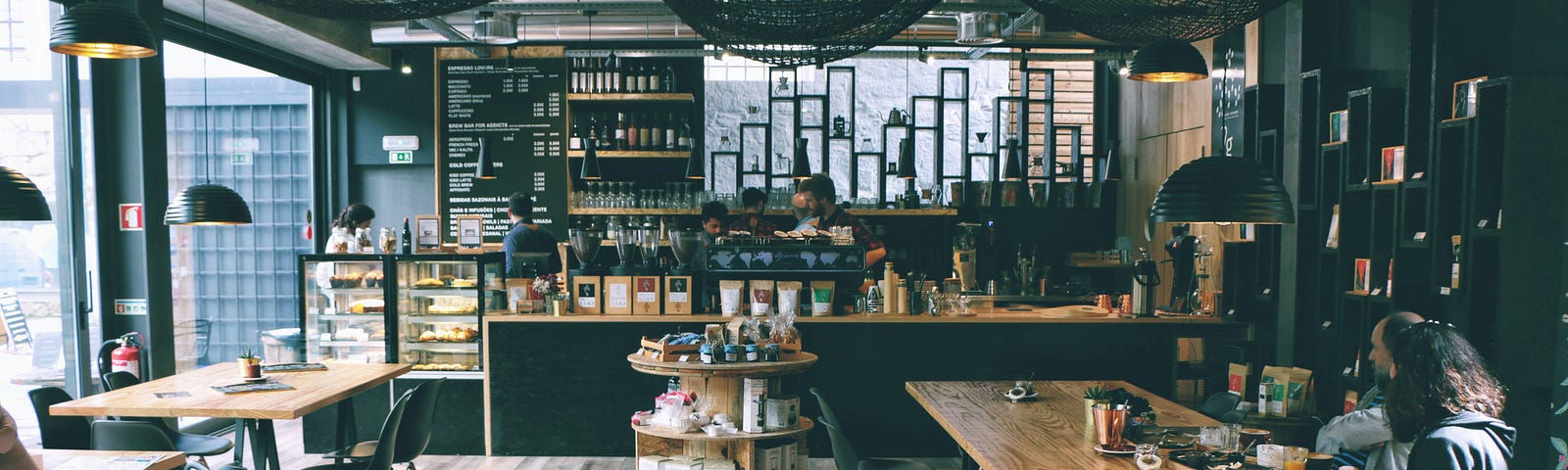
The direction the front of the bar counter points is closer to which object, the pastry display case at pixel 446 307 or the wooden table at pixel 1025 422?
the wooden table

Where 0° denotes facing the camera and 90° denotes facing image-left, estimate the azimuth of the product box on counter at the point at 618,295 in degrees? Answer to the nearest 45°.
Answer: approximately 0°

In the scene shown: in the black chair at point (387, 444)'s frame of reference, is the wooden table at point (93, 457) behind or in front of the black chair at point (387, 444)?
in front

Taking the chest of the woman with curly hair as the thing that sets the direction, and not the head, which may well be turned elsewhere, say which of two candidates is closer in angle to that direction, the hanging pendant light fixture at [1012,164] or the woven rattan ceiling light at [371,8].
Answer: the hanging pendant light fixture

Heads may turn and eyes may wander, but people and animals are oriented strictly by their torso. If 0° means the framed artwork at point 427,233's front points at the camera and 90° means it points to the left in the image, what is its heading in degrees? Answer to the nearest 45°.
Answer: approximately 0°

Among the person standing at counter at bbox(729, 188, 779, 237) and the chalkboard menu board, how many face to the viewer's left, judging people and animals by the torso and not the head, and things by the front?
0

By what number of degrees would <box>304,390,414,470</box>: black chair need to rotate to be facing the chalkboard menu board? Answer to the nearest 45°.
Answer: approximately 90° to its right

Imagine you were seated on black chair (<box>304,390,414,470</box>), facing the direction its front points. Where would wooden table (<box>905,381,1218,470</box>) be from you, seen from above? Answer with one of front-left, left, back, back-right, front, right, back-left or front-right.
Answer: back-left

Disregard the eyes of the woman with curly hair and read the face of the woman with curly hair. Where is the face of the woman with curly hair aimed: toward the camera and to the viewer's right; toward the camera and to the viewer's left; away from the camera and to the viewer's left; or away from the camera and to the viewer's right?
away from the camera and to the viewer's left

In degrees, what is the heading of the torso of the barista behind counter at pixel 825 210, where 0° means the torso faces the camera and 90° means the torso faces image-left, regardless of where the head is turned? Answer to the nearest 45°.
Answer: approximately 45°
